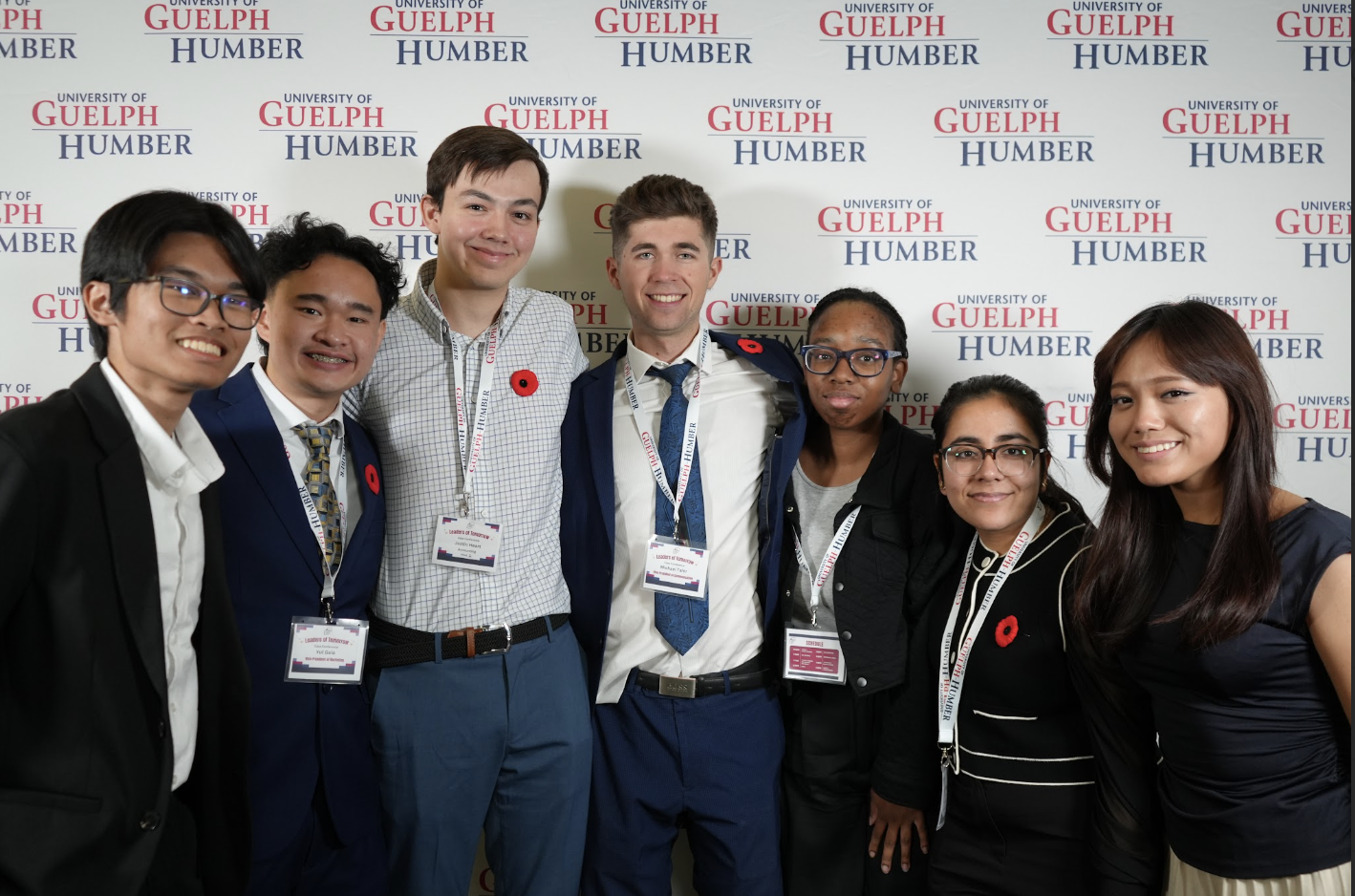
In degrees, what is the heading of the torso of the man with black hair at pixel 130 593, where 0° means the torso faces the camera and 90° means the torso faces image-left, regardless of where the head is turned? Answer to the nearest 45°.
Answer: approximately 315°

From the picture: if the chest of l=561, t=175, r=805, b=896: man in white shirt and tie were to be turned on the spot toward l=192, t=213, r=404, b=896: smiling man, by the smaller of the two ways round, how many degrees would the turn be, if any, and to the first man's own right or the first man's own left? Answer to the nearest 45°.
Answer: approximately 45° to the first man's own right

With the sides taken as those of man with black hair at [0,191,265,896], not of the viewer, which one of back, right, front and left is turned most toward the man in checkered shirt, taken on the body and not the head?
left

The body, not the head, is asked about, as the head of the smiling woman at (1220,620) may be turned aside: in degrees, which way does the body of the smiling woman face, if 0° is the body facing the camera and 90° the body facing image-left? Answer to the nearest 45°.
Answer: approximately 45°

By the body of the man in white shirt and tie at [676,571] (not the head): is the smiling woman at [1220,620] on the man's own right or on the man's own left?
on the man's own left

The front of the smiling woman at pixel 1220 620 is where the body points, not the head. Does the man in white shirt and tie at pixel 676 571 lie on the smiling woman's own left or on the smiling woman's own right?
on the smiling woman's own right
